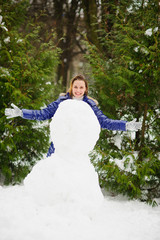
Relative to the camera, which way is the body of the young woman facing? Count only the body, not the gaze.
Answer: toward the camera

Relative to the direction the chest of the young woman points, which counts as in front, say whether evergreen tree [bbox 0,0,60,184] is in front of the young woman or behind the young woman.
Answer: behind

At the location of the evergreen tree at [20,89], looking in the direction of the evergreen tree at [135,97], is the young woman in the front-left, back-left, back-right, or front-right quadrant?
front-right

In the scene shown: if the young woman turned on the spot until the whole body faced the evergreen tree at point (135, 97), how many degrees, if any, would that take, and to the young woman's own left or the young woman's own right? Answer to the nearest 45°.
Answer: approximately 135° to the young woman's own left
